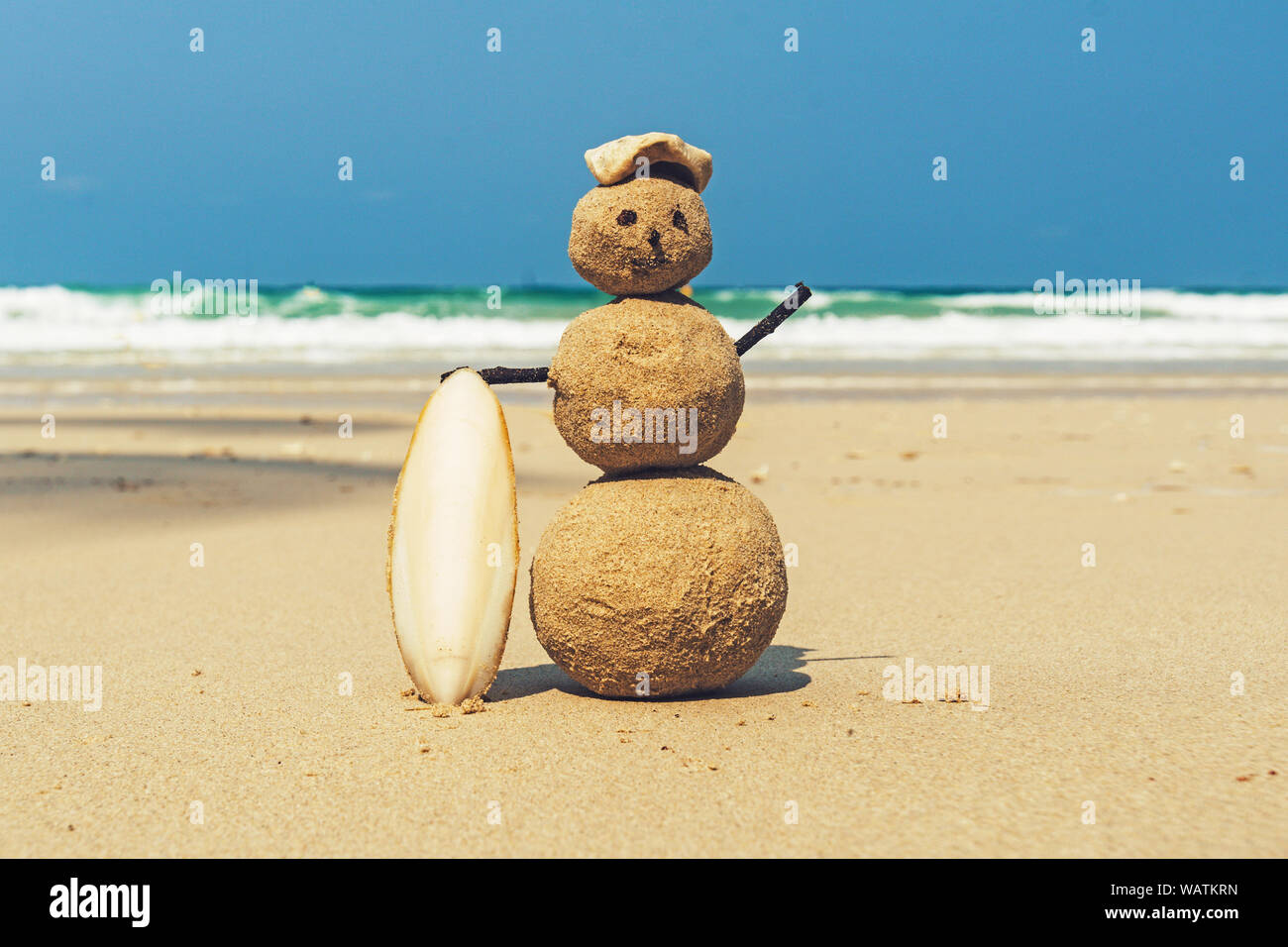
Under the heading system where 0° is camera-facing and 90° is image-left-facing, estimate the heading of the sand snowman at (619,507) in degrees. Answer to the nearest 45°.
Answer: approximately 0°
